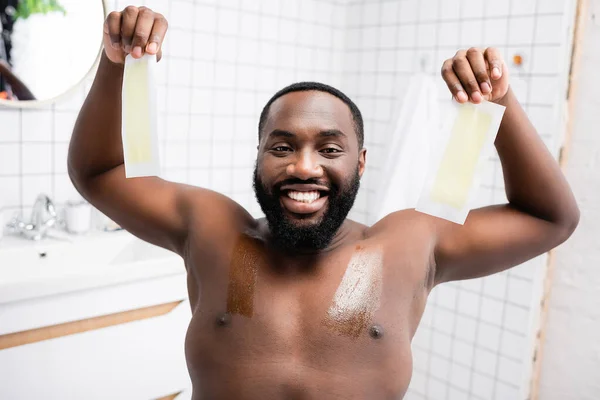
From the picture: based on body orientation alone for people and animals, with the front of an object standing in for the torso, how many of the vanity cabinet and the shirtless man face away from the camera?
0

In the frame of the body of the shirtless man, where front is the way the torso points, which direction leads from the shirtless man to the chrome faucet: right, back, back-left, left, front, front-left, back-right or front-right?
back-right

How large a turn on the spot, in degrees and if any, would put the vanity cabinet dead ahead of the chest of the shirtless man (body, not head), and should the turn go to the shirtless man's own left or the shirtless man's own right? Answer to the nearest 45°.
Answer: approximately 135° to the shirtless man's own right

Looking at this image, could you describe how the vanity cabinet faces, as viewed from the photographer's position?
facing the viewer and to the right of the viewer

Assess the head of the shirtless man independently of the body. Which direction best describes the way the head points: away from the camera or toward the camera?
toward the camera

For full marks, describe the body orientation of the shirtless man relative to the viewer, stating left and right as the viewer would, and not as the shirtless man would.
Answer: facing the viewer

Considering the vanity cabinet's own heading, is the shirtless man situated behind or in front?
in front
